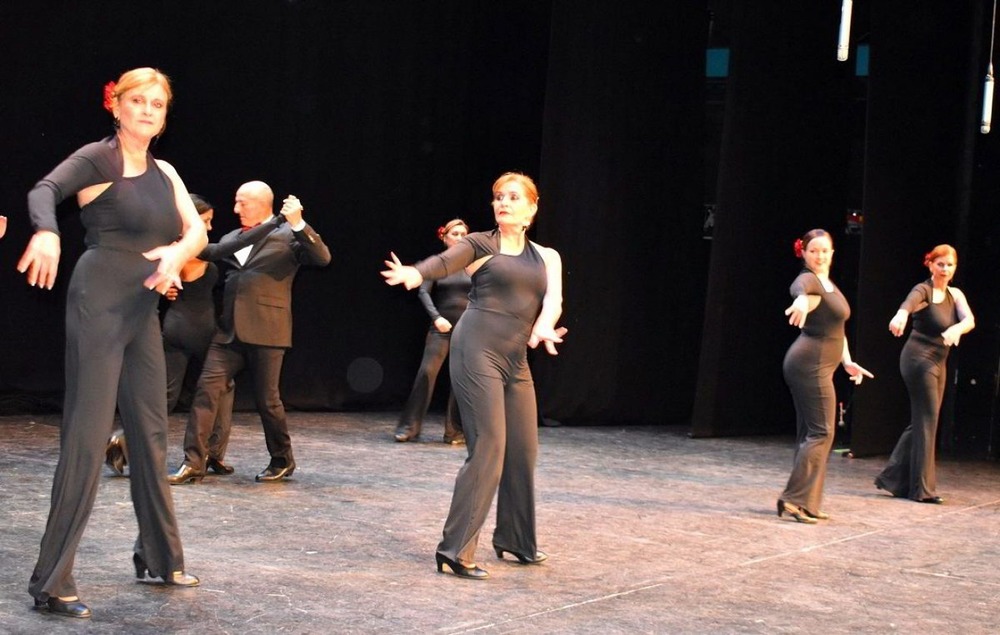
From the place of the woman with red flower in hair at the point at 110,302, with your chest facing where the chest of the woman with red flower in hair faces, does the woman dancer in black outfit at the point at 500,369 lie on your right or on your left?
on your left

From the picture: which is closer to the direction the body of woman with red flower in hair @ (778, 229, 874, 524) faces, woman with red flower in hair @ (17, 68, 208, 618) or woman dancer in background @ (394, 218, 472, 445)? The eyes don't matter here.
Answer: the woman with red flower in hair

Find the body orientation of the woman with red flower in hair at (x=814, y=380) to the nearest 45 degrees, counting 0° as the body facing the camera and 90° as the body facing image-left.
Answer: approximately 315°

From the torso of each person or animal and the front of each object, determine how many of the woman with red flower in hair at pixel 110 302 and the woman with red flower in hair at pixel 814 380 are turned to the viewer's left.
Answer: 0

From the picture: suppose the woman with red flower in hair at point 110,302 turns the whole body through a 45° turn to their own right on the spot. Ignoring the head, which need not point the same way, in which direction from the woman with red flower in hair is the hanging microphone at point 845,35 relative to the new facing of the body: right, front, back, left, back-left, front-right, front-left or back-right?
back-left

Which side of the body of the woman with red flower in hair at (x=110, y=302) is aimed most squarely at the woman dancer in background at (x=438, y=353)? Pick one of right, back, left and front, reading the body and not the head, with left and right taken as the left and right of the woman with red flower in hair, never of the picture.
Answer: left

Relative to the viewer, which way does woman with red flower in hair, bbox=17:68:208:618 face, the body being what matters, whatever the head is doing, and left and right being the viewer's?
facing the viewer and to the right of the viewer

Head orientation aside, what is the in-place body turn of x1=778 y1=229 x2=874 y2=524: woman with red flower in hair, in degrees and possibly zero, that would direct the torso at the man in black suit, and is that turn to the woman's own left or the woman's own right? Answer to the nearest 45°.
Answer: approximately 135° to the woman's own right

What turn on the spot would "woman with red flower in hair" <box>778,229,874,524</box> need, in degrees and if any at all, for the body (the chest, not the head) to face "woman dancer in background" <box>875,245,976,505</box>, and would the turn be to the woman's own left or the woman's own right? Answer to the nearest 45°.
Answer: approximately 90° to the woman's own left
